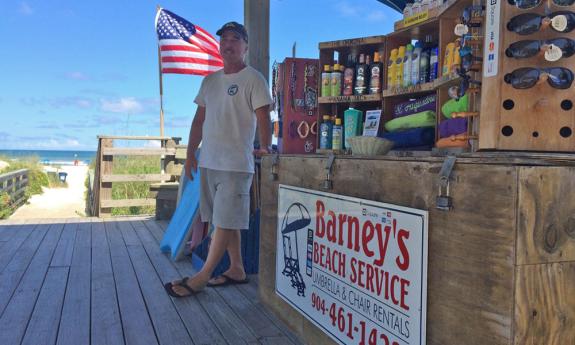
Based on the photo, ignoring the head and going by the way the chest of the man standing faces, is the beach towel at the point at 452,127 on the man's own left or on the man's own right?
on the man's own left

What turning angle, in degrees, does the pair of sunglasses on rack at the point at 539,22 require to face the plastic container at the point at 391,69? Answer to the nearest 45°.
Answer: approximately 135° to its right

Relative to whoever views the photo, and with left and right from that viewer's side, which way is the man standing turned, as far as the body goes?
facing the viewer and to the left of the viewer

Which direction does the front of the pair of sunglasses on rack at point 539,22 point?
toward the camera

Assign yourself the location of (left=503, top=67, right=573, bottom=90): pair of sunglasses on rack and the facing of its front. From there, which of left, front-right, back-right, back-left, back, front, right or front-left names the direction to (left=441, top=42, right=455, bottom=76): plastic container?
back-right

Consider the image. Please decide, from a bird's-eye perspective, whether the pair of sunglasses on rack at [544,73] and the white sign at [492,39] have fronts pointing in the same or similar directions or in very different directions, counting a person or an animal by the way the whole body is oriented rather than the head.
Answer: same or similar directions

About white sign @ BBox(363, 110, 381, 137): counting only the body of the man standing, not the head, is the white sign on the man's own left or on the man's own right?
on the man's own left

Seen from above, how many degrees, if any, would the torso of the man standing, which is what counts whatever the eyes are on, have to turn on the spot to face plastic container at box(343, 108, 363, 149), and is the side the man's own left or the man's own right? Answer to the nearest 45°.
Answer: approximately 90° to the man's own left

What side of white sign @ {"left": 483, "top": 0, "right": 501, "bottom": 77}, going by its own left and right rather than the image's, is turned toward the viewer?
front

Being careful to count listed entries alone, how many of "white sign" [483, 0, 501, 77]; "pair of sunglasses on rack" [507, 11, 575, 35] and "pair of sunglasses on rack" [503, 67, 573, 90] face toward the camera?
3

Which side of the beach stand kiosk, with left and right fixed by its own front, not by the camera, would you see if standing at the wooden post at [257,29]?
right

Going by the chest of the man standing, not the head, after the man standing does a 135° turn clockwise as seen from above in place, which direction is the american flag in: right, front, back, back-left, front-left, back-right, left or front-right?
front

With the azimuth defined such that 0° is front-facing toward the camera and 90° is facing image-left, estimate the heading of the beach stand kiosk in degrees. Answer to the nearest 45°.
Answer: approximately 45°

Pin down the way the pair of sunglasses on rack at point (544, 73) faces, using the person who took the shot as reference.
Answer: facing the viewer
